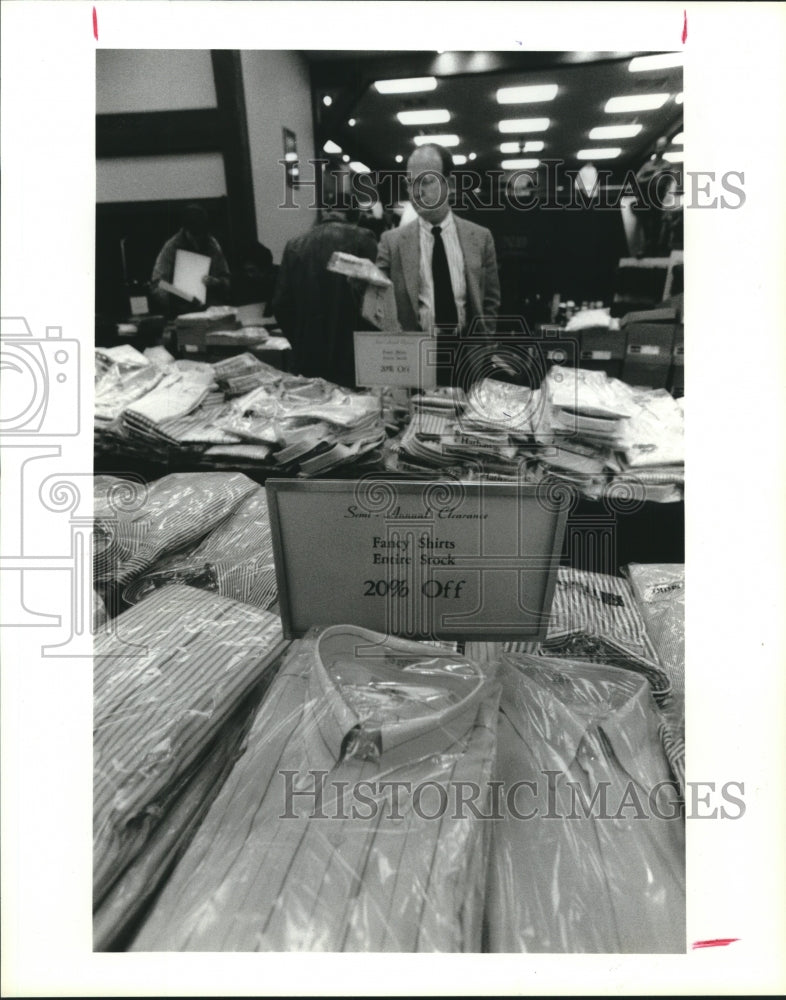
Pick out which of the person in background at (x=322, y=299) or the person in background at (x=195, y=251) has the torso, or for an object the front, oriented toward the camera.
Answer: the person in background at (x=195, y=251)

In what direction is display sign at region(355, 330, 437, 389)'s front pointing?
toward the camera

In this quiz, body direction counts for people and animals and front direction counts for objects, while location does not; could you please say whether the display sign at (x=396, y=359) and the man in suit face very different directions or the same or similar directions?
same or similar directions

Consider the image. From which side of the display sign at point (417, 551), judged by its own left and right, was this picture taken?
front

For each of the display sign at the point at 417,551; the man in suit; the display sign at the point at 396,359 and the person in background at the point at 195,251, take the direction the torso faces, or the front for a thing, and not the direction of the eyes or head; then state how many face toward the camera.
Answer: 4

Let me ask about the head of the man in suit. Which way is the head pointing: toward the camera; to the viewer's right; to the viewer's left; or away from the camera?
toward the camera

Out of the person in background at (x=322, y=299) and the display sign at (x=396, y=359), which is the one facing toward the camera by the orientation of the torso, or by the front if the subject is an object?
the display sign

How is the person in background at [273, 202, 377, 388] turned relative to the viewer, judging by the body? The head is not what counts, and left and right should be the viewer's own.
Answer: facing away from the viewer and to the right of the viewer

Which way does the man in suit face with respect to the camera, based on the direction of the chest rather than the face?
toward the camera
